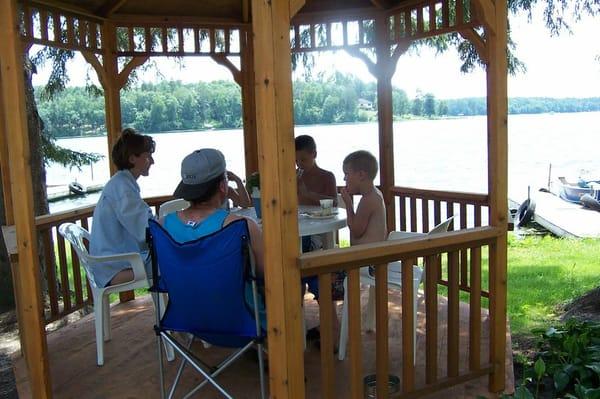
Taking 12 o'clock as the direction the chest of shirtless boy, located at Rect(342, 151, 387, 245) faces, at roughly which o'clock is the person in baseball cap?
The person in baseball cap is roughly at 10 o'clock from the shirtless boy.

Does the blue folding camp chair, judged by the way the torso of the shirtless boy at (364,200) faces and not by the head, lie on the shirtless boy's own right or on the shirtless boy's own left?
on the shirtless boy's own left

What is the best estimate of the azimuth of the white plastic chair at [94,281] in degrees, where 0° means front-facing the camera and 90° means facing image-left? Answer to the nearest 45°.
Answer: approximately 270°

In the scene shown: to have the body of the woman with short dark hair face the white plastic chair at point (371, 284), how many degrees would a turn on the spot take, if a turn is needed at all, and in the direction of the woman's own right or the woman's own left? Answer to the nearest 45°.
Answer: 0° — they already face it

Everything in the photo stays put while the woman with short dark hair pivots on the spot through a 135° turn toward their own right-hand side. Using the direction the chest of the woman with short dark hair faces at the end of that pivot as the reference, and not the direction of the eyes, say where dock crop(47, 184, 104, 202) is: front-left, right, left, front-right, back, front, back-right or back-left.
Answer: back-right

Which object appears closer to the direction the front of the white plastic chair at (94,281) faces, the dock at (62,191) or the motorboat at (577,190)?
the motorboat

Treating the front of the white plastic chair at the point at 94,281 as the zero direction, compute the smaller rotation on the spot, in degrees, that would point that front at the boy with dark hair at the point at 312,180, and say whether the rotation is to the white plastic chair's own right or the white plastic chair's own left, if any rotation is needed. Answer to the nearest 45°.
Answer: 0° — it already faces them

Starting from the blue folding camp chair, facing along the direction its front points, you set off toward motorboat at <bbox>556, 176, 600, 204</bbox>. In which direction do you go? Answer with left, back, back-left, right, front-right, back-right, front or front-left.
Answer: front-right

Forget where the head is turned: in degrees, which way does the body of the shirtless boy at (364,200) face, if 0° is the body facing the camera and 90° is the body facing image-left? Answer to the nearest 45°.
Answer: approximately 90°

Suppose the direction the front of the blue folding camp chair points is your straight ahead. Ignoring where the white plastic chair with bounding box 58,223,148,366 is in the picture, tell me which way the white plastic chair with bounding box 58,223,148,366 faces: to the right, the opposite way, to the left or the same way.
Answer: to the right

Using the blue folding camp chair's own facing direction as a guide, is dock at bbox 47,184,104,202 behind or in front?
in front

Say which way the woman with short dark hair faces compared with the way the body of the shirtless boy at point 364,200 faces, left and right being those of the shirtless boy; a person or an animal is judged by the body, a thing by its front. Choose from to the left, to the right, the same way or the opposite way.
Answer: the opposite way

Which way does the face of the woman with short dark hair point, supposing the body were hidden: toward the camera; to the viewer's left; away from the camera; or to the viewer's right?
to the viewer's right

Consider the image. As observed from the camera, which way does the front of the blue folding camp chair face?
facing away from the viewer

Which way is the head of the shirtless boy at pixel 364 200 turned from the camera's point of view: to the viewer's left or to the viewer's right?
to the viewer's left

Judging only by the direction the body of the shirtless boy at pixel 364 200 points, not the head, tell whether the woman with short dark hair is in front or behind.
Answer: in front

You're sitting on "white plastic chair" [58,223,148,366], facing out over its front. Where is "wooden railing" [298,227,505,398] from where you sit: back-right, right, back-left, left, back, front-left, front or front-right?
front-right

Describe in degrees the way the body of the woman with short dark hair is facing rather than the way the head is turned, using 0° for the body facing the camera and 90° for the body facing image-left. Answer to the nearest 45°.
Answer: approximately 270°

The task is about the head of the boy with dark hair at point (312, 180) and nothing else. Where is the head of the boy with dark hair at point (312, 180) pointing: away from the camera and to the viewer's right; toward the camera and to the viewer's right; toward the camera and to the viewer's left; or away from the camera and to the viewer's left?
toward the camera and to the viewer's left
